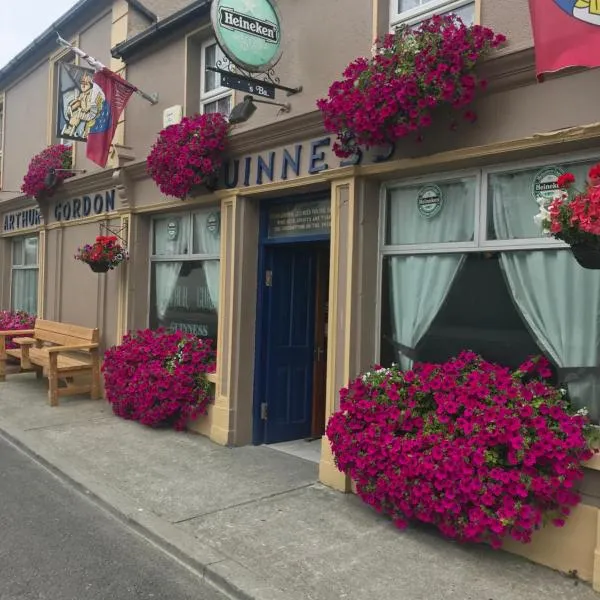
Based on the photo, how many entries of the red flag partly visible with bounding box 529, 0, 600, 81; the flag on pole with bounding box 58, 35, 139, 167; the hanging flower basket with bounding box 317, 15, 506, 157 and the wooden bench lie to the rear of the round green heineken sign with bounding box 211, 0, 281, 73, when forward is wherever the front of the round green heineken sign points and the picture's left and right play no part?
2

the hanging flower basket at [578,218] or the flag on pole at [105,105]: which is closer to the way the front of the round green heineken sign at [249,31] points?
the hanging flower basket

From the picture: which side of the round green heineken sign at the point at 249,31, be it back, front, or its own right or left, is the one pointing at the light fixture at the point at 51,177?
back

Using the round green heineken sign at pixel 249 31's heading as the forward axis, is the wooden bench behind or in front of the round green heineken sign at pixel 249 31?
behind

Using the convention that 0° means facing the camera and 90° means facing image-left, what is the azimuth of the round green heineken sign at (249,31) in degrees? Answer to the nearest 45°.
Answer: approximately 315°

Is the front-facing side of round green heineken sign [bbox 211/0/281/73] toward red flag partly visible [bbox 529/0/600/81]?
yes

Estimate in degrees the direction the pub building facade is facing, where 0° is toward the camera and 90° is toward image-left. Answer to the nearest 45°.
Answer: approximately 45°

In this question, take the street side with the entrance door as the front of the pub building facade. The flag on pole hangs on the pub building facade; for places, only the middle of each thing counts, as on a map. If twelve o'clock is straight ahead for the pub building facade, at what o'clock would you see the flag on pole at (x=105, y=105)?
The flag on pole is roughly at 3 o'clock from the pub building facade.

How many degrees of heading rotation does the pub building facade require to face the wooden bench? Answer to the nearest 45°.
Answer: approximately 90° to its right

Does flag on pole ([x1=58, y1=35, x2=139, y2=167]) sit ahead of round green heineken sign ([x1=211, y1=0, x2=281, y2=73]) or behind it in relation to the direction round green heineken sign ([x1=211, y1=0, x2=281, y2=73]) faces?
behind
